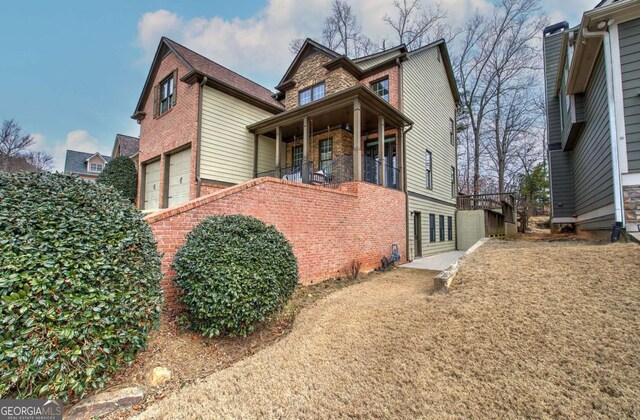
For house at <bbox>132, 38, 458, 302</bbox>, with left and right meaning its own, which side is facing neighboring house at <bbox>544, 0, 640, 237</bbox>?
left

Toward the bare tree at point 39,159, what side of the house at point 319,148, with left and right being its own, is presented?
right

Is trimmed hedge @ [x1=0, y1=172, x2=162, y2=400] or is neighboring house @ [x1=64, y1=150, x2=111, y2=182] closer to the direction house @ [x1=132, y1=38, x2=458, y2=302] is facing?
the trimmed hedge

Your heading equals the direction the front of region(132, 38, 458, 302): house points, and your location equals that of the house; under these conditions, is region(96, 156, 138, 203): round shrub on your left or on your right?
on your right

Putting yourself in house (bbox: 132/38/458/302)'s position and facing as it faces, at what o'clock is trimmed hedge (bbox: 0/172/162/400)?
The trimmed hedge is roughly at 11 o'clock from the house.

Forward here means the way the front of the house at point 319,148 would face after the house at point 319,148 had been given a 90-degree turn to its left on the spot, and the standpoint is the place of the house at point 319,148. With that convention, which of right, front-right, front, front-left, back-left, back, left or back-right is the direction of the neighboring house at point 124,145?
back

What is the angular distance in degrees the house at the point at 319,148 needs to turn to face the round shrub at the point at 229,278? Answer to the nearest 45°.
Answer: approximately 45° to its left

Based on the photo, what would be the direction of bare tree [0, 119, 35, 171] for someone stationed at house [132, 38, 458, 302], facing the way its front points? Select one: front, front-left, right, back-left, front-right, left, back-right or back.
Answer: right

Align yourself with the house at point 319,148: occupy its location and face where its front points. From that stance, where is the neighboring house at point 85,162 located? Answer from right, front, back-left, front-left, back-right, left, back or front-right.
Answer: right

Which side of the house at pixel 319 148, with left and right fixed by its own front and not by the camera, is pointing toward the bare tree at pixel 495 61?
back

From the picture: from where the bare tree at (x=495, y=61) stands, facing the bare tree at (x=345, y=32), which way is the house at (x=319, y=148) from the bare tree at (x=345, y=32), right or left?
left

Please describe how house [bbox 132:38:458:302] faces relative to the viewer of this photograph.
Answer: facing the viewer and to the left of the viewer

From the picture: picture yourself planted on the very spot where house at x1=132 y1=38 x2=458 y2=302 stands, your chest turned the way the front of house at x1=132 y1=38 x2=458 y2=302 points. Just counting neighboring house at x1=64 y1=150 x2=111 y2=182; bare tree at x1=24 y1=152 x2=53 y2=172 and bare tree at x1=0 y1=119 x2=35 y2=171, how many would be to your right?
3
